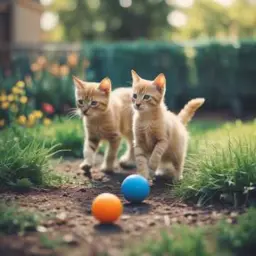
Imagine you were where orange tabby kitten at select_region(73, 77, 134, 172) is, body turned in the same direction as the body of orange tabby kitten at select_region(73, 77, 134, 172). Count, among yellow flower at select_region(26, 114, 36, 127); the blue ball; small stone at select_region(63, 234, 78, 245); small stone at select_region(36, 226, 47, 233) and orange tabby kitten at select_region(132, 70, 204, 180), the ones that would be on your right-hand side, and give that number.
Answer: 1

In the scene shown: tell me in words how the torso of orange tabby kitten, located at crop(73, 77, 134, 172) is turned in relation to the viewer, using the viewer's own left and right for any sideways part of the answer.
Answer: facing the viewer and to the left of the viewer

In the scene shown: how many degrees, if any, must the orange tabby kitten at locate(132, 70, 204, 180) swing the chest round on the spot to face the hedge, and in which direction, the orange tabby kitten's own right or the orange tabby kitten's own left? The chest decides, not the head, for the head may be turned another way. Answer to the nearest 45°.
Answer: approximately 135° to the orange tabby kitten's own right

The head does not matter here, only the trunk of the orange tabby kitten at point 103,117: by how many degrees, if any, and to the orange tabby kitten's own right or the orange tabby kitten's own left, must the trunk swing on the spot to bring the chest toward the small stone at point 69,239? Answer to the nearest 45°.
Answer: approximately 45° to the orange tabby kitten's own left

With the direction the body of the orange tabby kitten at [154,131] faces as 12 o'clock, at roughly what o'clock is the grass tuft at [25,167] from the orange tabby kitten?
The grass tuft is roughly at 1 o'clock from the orange tabby kitten.

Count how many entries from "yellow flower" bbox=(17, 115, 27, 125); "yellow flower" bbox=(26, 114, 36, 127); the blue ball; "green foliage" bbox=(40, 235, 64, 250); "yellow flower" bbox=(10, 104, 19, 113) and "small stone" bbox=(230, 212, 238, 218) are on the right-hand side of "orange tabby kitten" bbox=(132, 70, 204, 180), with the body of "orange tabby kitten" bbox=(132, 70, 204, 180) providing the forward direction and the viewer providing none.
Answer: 3

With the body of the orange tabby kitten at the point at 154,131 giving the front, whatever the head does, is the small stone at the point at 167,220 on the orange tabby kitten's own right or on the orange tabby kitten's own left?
on the orange tabby kitten's own left

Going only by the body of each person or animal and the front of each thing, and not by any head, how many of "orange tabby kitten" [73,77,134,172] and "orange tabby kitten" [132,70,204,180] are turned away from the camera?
0

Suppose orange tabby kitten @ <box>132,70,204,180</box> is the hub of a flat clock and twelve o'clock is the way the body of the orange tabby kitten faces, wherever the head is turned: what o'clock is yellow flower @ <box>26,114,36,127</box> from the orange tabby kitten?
The yellow flower is roughly at 3 o'clock from the orange tabby kitten.

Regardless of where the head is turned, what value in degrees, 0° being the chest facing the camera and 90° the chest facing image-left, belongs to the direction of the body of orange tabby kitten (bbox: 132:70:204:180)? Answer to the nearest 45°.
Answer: approximately 45°

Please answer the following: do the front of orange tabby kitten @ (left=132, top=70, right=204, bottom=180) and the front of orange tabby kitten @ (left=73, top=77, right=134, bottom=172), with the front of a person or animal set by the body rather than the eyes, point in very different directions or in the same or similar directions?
same or similar directions

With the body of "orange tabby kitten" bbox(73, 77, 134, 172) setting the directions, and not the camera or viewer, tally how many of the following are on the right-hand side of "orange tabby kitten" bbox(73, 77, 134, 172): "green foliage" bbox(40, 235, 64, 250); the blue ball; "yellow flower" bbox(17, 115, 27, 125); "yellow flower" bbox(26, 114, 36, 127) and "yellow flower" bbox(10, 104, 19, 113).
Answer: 3

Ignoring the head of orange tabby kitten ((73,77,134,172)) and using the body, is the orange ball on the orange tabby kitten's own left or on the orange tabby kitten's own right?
on the orange tabby kitten's own left

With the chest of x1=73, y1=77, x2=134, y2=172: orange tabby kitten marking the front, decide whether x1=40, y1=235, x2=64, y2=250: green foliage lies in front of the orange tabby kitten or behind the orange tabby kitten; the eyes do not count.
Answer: in front

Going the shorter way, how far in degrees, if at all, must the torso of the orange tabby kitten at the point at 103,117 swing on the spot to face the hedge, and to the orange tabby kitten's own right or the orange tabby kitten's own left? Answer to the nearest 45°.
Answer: approximately 135° to the orange tabby kitten's own right

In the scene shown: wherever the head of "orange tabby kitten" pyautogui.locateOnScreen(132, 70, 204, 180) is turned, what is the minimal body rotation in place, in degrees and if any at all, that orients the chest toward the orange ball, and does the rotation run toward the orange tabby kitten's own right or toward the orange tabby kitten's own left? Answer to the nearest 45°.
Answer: approximately 45° to the orange tabby kitten's own left
